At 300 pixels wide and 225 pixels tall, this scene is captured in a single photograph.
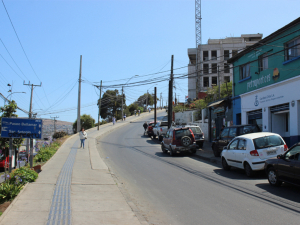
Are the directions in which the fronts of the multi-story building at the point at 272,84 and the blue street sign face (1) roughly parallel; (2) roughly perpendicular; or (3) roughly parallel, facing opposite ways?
roughly perpendicular

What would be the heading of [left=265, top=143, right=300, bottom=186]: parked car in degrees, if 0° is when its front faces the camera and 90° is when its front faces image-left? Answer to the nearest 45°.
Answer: approximately 135°

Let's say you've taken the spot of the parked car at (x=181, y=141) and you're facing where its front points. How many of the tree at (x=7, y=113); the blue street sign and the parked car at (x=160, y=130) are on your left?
2

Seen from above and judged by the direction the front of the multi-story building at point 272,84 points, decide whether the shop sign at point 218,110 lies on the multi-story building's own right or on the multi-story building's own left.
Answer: on the multi-story building's own right

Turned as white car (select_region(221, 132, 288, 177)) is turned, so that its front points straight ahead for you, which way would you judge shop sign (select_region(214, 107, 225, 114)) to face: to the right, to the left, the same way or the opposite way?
to the left

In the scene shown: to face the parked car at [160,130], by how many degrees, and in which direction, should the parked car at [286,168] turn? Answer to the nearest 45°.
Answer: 0° — it already faces it

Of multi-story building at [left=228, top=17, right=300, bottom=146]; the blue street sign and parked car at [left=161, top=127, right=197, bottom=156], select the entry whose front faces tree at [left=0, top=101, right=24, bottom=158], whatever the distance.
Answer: the multi-story building

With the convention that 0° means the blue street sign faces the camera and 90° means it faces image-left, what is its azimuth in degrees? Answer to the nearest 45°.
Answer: approximately 0°

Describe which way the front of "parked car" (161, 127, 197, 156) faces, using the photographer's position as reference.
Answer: facing away from the viewer and to the left of the viewer

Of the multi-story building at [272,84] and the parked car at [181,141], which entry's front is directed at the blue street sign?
the multi-story building

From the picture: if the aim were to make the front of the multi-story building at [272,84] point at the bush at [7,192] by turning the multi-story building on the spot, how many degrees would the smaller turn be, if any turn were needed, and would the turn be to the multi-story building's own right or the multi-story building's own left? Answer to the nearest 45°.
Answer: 0° — it already faces it
